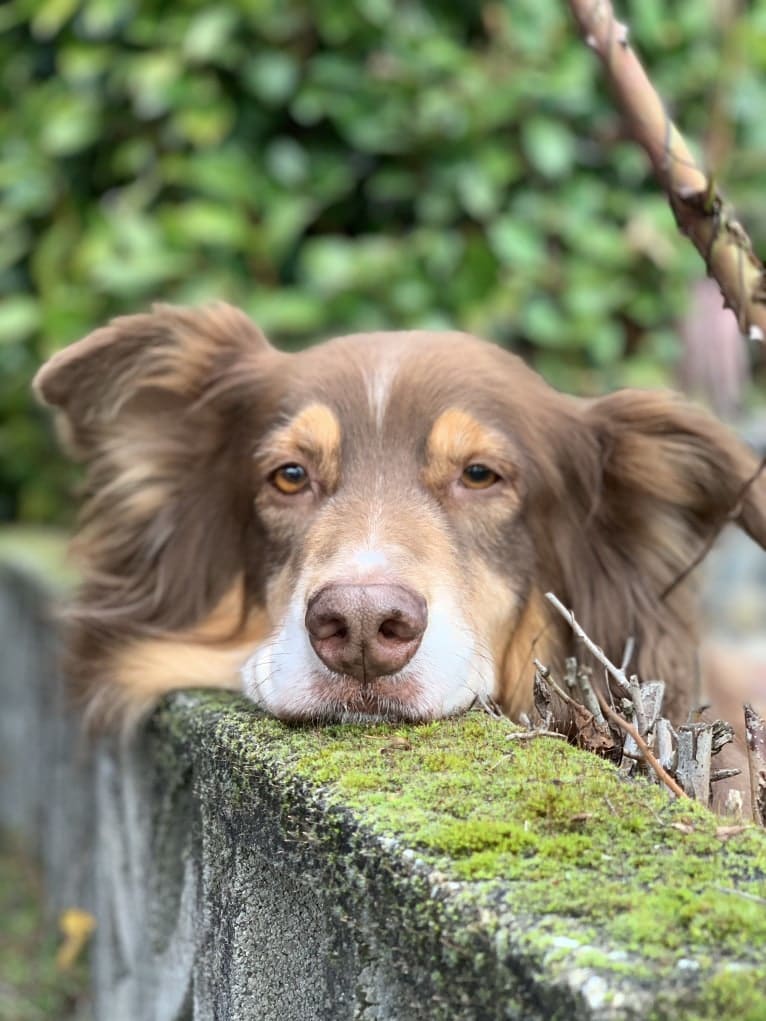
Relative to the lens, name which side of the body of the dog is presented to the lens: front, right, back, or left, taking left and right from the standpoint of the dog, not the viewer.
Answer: front

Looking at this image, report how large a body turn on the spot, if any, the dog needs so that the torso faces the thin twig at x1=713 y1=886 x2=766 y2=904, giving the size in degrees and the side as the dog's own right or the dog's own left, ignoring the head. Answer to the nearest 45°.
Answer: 0° — it already faces it

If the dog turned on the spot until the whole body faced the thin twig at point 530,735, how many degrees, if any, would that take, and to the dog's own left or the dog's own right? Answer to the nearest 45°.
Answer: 0° — it already faces it
